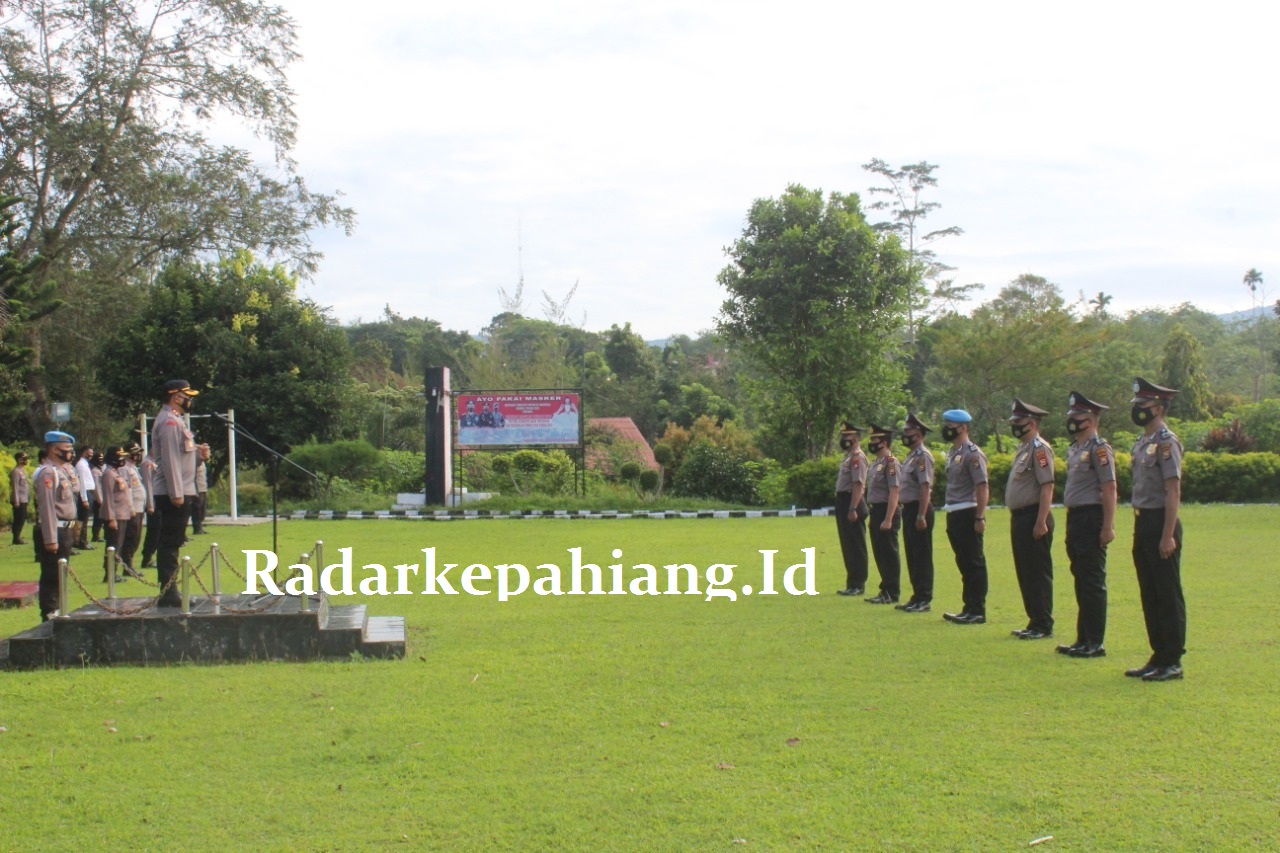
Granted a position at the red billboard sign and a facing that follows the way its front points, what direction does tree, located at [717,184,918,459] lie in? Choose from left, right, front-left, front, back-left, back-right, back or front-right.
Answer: left

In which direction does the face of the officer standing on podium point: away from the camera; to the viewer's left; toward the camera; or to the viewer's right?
to the viewer's right

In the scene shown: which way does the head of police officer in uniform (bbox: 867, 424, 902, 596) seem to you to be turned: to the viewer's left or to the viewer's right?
to the viewer's left

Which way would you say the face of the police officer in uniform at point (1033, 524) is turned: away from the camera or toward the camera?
toward the camera

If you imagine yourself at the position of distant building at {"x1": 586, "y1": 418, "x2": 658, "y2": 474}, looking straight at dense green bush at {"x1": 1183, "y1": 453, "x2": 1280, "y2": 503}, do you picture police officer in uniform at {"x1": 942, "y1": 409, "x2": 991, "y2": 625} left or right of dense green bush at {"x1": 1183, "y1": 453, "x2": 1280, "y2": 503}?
right

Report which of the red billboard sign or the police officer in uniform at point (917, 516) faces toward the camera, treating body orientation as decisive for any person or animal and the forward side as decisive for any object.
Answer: the red billboard sign

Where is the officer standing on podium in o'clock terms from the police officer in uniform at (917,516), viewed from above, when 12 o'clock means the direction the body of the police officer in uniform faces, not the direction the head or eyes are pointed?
The officer standing on podium is roughly at 11 o'clock from the police officer in uniform.

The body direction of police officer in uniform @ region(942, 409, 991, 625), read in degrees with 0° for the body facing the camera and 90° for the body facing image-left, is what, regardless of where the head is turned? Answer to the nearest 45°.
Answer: approximately 90°

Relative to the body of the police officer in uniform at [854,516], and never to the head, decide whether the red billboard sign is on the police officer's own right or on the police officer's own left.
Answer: on the police officer's own right

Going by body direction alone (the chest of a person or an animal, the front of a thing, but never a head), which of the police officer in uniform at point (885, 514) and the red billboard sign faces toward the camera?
the red billboard sign

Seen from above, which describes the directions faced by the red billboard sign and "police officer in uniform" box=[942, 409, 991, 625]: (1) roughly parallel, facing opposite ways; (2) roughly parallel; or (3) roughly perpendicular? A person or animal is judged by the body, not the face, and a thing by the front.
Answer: roughly perpendicular

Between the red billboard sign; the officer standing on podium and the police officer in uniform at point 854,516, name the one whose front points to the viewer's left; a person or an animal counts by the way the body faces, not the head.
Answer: the police officer in uniform

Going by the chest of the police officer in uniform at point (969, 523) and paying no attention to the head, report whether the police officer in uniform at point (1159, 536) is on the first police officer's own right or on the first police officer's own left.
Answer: on the first police officer's own left

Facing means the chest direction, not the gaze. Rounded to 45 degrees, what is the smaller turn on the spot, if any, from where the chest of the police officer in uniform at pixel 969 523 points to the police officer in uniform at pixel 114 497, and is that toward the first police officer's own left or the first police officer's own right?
0° — they already face them

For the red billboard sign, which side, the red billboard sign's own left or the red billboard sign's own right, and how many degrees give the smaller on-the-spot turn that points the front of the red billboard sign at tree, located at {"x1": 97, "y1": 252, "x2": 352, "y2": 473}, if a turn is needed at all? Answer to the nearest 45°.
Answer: approximately 135° to the red billboard sign's own right

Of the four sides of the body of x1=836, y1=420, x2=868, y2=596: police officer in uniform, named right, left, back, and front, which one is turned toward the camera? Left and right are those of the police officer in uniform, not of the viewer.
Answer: left

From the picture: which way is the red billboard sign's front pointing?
toward the camera

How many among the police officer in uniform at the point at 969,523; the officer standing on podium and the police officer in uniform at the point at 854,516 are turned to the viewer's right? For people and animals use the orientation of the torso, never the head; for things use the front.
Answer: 1
